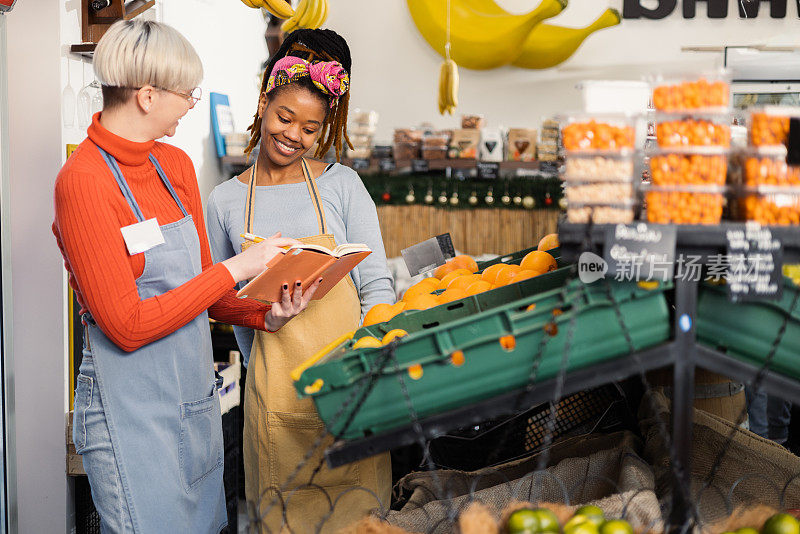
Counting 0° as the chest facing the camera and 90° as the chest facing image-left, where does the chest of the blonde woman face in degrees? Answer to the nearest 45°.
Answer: approximately 315°

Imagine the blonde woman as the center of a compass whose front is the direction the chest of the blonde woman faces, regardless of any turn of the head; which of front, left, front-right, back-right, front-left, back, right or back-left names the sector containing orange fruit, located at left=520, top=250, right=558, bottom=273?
front-left

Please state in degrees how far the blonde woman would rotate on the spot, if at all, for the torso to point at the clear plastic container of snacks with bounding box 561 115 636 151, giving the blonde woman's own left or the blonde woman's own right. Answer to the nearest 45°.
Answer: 0° — they already face it

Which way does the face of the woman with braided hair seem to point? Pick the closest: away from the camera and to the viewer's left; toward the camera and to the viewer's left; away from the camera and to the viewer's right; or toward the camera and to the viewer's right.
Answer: toward the camera and to the viewer's left

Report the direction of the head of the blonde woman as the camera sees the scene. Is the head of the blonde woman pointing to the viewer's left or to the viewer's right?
to the viewer's right

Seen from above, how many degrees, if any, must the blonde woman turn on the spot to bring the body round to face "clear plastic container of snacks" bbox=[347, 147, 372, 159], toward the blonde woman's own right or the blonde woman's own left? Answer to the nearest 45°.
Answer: approximately 135° to the blonde woman's own left
